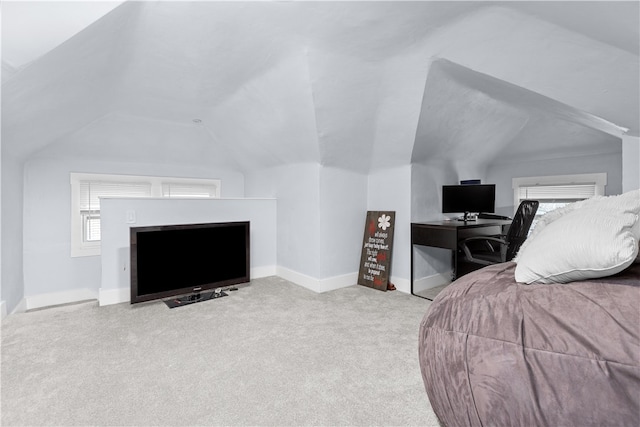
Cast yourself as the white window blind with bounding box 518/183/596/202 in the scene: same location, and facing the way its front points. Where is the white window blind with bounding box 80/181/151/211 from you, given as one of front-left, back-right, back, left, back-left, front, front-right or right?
front-right

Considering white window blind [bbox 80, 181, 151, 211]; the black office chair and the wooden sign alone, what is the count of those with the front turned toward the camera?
2

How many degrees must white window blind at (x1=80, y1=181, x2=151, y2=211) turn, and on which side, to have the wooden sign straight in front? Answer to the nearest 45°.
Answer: approximately 45° to its left

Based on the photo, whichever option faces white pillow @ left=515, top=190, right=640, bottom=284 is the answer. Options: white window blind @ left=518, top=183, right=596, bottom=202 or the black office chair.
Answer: the white window blind

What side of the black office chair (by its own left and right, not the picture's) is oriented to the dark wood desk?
front

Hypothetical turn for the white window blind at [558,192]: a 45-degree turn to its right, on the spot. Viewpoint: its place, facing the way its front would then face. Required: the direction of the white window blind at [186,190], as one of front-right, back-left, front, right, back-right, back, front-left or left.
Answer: front

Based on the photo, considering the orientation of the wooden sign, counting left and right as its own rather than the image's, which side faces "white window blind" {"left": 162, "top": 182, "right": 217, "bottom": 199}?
right

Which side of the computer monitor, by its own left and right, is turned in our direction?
front

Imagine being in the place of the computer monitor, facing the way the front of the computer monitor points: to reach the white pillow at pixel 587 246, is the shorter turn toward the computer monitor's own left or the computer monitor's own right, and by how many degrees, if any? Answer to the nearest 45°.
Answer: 0° — it already faces it

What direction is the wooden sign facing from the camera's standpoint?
toward the camera
